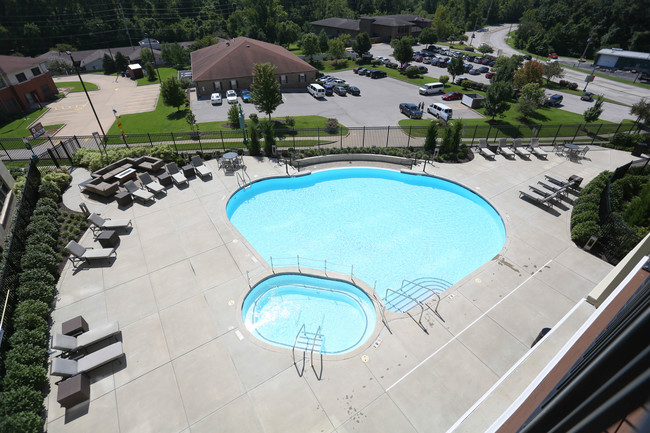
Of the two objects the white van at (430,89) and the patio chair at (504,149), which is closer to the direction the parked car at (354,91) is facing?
the patio chair

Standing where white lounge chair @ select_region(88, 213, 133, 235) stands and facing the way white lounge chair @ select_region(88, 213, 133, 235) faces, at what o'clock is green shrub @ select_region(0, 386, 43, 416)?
The green shrub is roughly at 4 o'clock from the white lounge chair.

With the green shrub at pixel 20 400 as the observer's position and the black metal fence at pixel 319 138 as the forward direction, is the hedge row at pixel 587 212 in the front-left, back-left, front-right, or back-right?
front-right

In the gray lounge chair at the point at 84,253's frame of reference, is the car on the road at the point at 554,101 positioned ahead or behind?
ahead

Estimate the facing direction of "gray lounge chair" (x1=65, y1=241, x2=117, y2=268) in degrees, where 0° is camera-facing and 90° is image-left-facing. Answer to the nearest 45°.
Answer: approximately 270°

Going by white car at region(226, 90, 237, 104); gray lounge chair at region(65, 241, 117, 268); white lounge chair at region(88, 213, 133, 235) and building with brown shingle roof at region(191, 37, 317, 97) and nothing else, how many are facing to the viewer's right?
2

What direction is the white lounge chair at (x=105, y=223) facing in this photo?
to the viewer's right

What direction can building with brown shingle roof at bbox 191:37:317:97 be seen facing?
toward the camera

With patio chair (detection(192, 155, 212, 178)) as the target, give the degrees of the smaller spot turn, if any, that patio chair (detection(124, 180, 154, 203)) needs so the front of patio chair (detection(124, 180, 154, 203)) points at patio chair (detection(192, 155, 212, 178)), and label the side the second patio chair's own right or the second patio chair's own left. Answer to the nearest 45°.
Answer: approximately 45° to the second patio chair's own left

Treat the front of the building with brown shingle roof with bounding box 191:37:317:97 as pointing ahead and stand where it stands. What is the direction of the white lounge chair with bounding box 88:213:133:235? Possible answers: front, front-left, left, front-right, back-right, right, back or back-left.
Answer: front

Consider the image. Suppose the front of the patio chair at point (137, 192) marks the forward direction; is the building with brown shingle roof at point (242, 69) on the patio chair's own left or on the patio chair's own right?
on the patio chair's own left

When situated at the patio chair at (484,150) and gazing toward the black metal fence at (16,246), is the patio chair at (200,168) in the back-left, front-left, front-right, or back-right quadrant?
front-right
